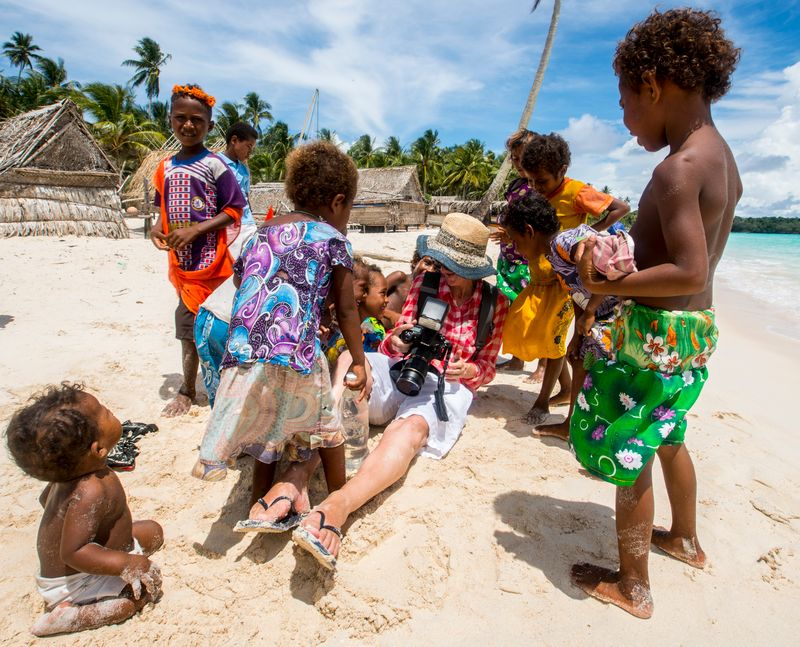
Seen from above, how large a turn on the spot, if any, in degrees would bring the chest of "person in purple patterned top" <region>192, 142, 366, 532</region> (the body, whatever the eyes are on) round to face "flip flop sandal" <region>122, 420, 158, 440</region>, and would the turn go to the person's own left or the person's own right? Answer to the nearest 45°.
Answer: approximately 90° to the person's own left

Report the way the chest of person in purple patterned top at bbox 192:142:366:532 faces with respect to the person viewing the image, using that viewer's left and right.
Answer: facing away from the viewer and to the right of the viewer

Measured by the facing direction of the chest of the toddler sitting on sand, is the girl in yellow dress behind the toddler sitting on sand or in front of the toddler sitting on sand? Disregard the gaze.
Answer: in front

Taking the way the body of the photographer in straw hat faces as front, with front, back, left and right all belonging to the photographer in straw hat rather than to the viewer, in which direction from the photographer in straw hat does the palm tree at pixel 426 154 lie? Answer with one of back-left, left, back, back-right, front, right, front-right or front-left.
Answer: back-right

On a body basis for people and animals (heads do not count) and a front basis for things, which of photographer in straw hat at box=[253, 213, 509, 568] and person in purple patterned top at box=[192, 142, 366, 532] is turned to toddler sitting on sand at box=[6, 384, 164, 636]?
the photographer in straw hat

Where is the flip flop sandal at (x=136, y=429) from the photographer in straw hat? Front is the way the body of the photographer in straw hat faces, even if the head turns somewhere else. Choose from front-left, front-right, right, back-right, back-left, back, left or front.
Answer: front-right

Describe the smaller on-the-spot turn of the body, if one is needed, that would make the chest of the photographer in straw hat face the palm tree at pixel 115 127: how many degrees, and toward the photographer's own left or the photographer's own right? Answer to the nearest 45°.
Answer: approximately 90° to the photographer's own right

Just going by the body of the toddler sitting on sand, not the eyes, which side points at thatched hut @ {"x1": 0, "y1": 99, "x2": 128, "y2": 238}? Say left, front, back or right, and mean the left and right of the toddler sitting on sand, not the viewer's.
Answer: left

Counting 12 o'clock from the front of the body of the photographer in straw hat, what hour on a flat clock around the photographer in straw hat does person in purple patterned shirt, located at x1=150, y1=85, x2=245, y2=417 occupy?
The person in purple patterned shirt is roughly at 2 o'clock from the photographer in straw hat.

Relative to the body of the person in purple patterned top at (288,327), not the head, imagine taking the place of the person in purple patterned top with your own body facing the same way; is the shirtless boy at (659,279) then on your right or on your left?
on your right

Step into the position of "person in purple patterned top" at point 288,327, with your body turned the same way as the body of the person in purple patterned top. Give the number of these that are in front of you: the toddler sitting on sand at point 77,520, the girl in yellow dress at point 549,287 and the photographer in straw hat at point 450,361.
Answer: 2

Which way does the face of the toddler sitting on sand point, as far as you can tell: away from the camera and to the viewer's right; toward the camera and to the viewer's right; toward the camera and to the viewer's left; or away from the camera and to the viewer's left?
away from the camera and to the viewer's right

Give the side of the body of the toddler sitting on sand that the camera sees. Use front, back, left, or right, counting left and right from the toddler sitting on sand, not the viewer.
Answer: right

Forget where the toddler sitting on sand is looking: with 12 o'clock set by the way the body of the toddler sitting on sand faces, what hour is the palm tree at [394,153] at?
The palm tree is roughly at 10 o'clock from the toddler sitting on sand.

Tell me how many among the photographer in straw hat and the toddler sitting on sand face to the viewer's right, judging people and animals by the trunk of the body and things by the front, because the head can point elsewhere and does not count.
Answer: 1
